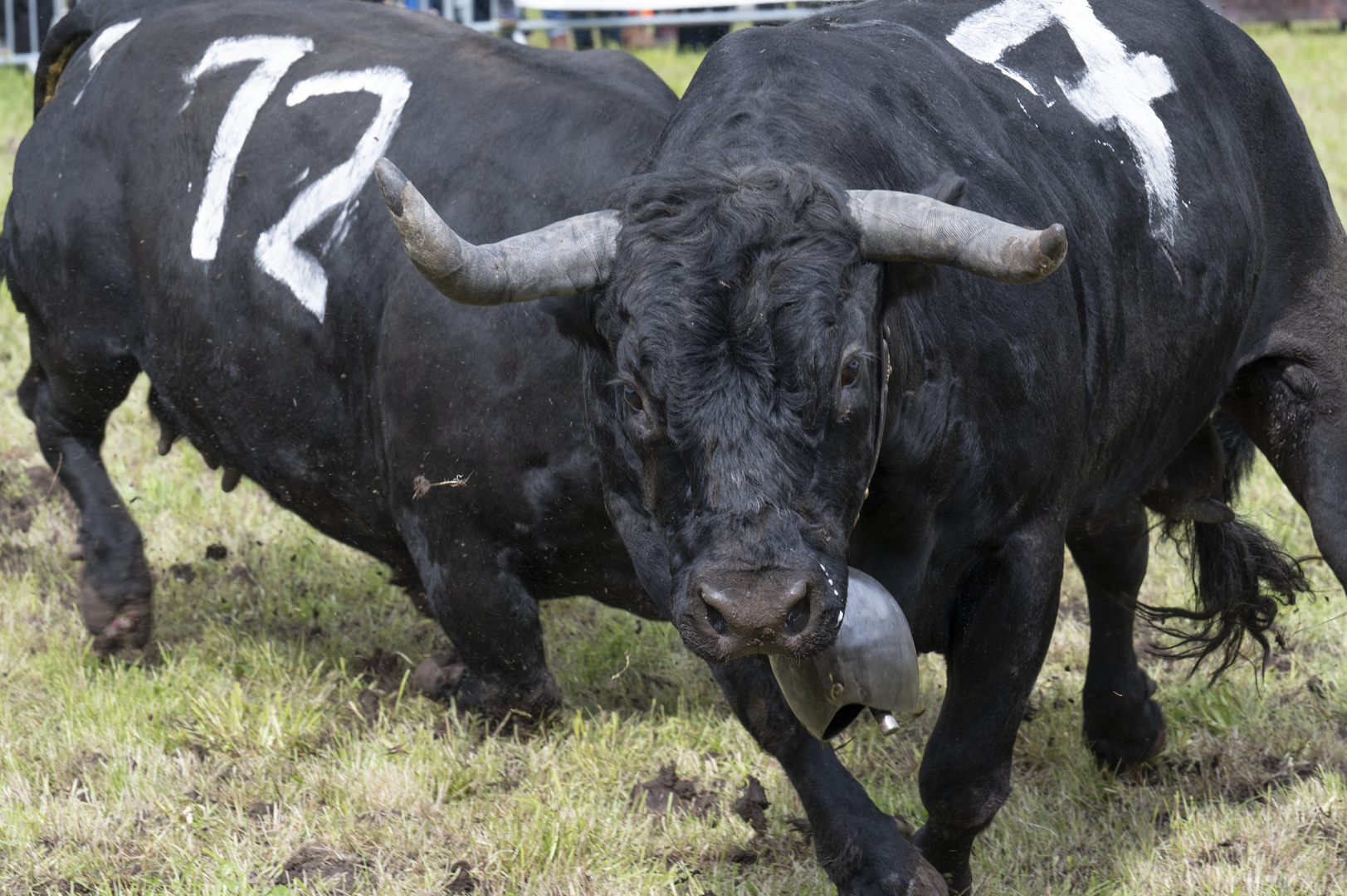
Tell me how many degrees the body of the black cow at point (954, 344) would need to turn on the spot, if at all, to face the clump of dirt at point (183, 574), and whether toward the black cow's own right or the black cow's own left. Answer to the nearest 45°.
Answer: approximately 90° to the black cow's own right

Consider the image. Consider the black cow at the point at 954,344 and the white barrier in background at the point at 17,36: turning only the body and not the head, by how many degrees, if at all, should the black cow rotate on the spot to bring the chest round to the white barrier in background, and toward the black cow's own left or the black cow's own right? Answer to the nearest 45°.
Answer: approximately 90° to the black cow's own right

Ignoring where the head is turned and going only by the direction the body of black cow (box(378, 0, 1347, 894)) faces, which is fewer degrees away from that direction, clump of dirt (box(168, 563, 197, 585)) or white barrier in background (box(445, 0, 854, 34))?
the clump of dirt

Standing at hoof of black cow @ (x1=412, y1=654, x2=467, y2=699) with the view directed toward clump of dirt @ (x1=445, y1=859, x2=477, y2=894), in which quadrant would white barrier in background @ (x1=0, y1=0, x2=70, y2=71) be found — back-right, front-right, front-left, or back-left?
back-right

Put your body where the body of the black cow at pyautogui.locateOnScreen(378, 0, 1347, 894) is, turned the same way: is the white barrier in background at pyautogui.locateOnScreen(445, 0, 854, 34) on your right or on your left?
on your right

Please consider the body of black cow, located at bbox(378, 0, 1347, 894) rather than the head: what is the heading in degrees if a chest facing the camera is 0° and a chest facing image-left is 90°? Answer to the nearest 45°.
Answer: approximately 45°
